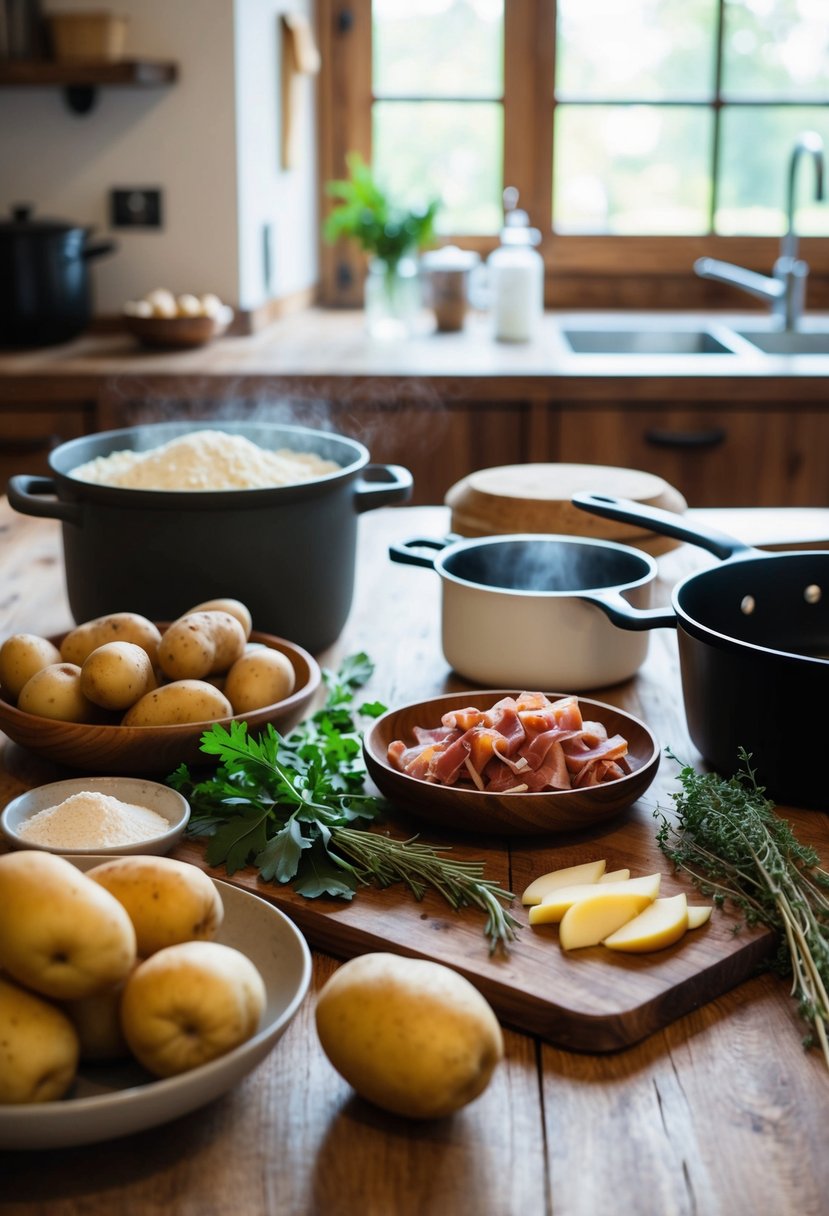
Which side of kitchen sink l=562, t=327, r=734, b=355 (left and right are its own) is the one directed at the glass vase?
right

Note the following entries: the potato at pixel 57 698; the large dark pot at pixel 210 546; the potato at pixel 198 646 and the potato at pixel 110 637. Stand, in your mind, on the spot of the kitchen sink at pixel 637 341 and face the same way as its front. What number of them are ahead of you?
4

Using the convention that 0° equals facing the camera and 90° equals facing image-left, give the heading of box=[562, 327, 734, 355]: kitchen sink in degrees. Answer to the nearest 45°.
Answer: approximately 0°

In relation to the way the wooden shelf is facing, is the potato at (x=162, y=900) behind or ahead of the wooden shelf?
ahead

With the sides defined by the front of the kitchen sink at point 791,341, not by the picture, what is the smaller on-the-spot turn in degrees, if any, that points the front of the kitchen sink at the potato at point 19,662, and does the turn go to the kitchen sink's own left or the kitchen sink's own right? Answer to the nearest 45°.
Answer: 0° — it already faces it

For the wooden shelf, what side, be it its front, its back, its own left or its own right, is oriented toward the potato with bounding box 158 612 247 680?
front

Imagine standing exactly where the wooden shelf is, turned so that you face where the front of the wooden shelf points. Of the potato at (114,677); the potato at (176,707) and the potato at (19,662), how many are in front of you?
3

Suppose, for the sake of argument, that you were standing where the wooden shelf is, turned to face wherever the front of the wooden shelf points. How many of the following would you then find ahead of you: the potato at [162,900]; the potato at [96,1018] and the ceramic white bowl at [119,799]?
3

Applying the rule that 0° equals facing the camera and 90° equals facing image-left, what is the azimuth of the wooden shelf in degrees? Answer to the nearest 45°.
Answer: approximately 0°

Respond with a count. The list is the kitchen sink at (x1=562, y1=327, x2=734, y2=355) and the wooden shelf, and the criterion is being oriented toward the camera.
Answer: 2

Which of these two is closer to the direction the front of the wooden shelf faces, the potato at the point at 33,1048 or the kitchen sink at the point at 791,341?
the potato

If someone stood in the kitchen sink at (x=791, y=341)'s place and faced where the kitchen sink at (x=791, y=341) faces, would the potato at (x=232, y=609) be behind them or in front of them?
in front

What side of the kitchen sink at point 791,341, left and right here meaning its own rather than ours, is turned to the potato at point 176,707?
front

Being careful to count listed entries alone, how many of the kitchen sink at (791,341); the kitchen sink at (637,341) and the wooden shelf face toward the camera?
3
